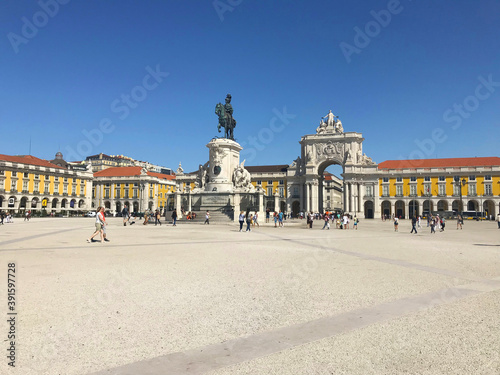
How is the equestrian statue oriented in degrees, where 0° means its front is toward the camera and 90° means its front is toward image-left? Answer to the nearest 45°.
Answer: approximately 45°
